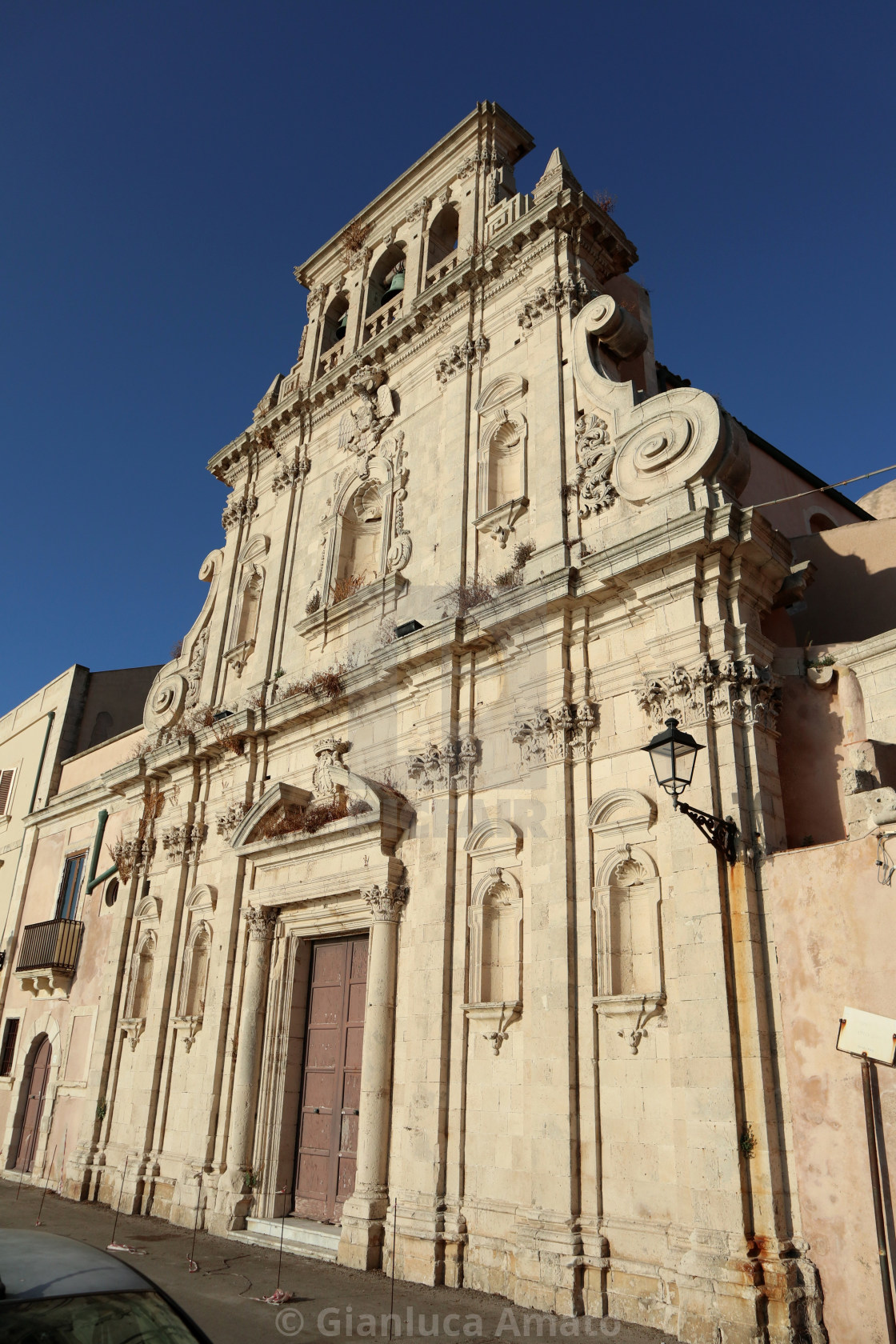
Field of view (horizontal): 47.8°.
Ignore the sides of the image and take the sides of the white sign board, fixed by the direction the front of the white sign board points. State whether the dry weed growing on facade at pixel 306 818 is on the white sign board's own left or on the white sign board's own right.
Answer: on the white sign board's own right

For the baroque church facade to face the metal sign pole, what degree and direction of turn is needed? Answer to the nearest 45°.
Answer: approximately 90° to its left

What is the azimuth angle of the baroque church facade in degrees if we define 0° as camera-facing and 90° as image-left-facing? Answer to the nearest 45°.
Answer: approximately 45°

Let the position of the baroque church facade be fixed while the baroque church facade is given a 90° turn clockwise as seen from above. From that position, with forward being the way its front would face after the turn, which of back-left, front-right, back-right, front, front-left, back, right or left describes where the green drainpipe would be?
front
